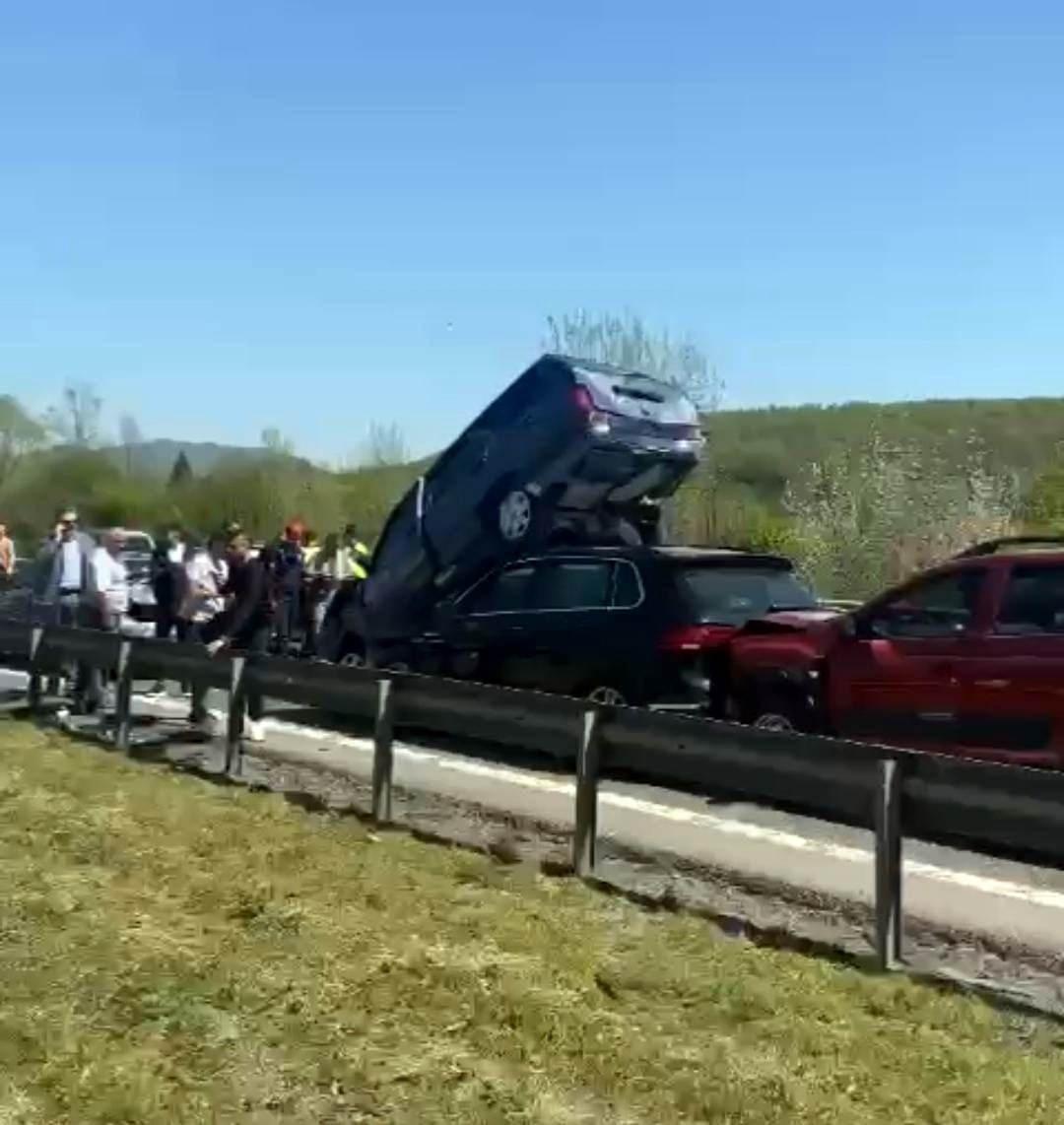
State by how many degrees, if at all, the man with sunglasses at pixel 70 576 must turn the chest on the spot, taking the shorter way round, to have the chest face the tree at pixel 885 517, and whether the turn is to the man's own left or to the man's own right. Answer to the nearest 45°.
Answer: approximately 135° to the man's own left

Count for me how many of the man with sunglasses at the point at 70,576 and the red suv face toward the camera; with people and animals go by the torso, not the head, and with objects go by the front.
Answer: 1

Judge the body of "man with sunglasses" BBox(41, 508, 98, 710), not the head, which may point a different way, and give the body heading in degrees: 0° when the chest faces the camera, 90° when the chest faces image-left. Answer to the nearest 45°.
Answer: approximately 0°

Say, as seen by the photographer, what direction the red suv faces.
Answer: facing to the left of the viewer

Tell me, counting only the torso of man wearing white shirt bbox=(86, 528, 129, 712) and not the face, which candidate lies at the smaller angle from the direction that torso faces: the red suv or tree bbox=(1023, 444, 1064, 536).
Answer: the red suv

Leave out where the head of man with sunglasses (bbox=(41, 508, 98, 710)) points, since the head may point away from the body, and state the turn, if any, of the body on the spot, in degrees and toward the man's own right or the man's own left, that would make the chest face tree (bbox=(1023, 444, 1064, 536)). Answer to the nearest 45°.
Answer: approximately 135° to the man's own left

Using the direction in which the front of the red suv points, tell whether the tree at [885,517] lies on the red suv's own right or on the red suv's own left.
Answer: on the red suv's own right

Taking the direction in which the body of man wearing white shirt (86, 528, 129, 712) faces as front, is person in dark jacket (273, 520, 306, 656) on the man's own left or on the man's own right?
on the man's own left

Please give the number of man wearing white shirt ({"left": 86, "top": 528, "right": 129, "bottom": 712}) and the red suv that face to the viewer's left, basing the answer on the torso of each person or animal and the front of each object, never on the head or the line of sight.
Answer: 1
